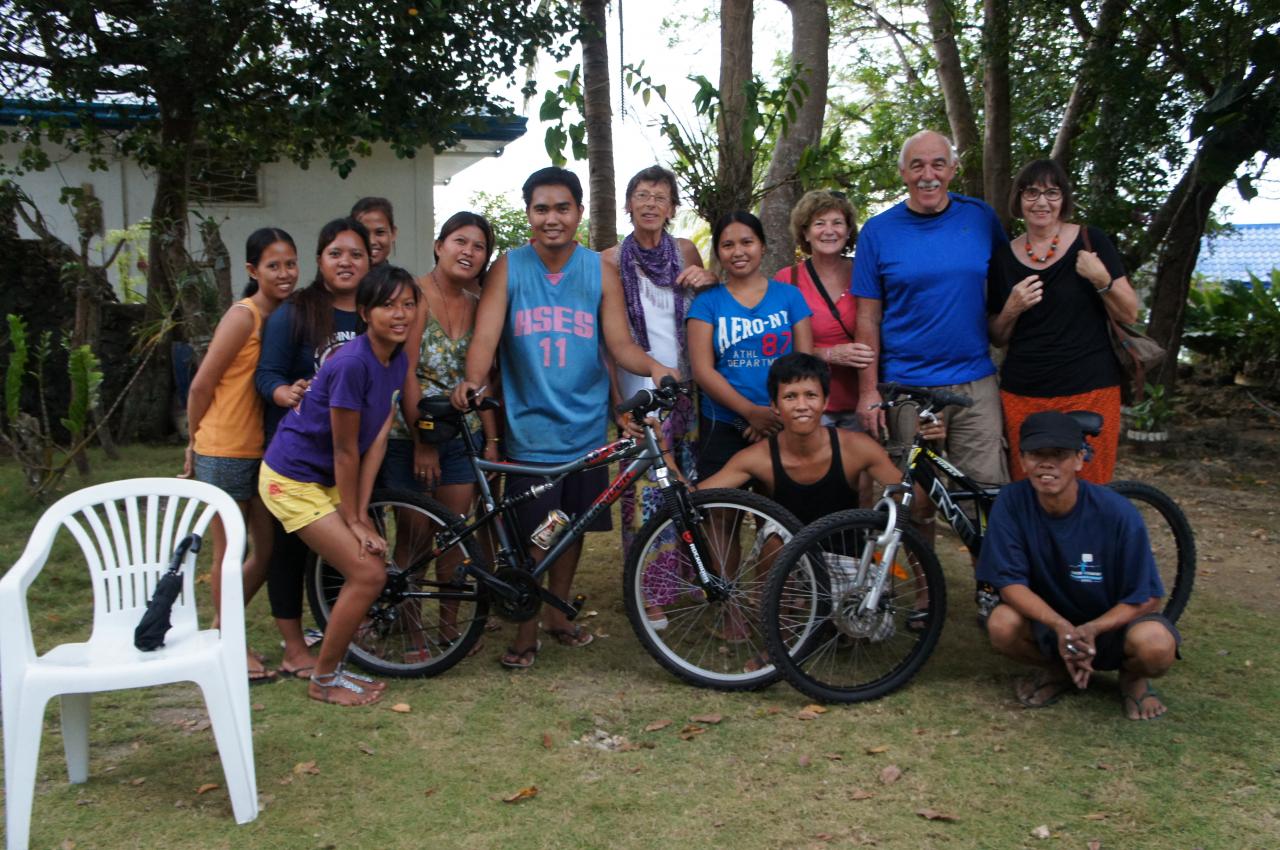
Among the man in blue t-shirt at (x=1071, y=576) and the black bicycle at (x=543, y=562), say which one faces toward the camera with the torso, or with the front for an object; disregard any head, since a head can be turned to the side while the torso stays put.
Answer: the man in blue t-shirt

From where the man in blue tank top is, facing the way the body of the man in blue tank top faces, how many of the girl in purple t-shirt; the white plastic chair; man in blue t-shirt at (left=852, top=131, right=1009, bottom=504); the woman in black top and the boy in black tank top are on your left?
3

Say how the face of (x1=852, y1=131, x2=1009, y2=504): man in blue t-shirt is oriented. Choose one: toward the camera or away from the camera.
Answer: toward the camera

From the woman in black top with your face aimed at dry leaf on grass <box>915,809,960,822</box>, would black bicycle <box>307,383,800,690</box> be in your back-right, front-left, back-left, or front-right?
front-right

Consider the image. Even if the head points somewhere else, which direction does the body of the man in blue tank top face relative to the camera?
toward the camera

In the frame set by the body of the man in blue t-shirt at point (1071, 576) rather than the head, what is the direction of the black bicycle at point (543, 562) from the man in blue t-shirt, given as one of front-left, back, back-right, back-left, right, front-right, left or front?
right

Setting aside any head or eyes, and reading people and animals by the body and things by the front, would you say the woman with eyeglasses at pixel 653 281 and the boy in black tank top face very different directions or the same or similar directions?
same or similar directions

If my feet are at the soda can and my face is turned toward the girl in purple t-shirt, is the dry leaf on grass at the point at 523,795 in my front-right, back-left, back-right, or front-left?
front-left

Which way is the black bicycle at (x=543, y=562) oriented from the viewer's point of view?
to the viewer's right

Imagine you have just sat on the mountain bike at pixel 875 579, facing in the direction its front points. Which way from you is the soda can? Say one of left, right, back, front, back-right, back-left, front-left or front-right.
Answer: front-right

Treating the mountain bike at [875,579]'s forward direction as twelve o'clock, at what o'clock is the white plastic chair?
The white plastic chair is roughly at 12 o'clock from the mountain bike.

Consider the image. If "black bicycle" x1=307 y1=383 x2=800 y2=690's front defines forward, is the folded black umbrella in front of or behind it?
behind

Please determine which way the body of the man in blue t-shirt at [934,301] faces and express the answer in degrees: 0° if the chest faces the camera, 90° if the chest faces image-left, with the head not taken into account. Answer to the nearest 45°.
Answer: approximately 0°

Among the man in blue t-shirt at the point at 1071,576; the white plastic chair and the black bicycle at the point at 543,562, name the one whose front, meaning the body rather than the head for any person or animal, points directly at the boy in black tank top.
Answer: the black bicycle

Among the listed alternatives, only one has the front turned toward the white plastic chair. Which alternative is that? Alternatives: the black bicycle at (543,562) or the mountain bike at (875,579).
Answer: the mountain bike

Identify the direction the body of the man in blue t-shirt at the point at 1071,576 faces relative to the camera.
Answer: toward the camera
